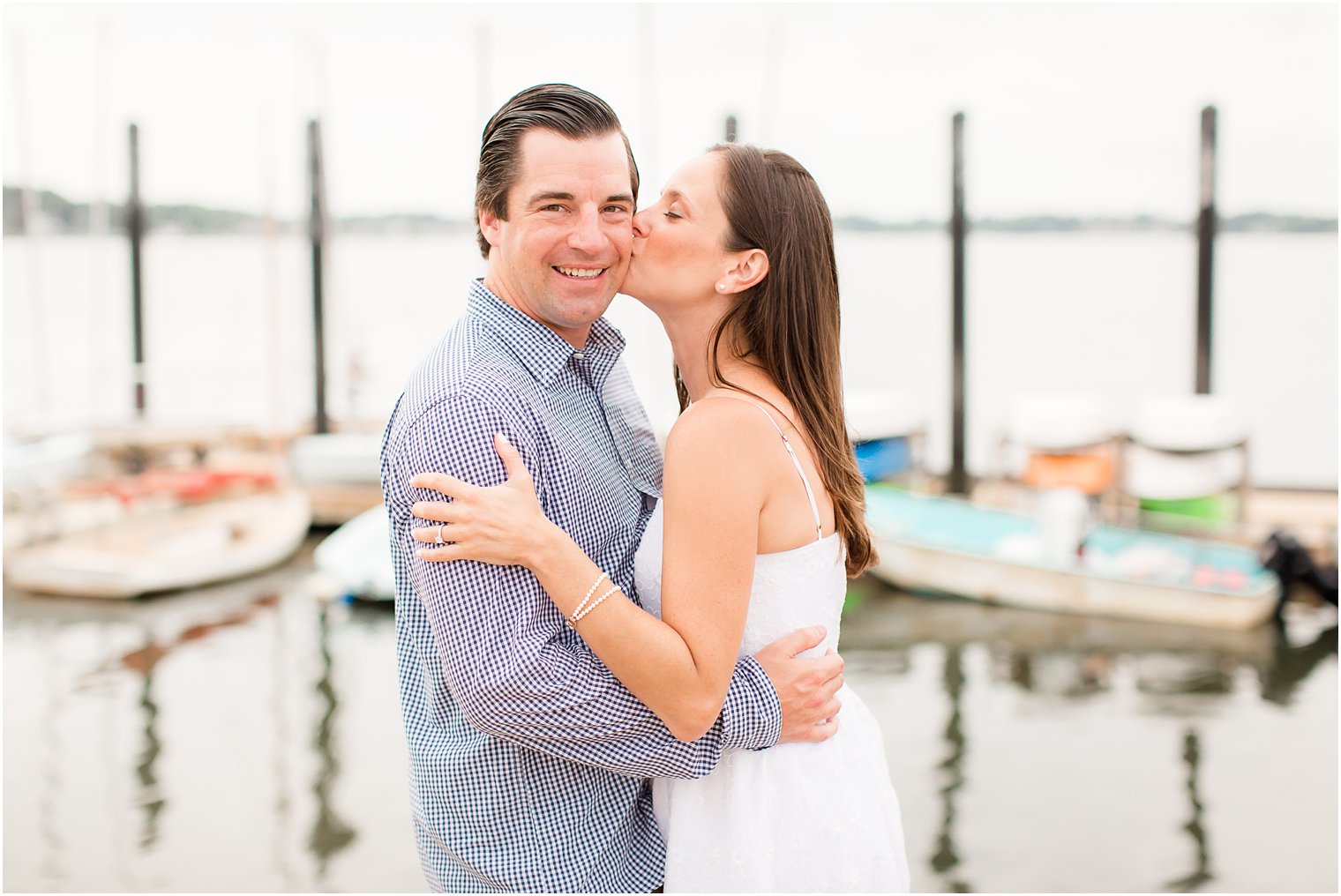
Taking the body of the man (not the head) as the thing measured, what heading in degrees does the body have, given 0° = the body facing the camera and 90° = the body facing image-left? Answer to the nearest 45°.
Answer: approximately 315°

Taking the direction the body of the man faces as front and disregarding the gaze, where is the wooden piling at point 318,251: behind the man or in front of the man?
behind

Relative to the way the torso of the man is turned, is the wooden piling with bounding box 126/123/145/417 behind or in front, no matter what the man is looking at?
behind

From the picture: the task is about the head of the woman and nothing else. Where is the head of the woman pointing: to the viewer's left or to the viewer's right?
to the viewer's left

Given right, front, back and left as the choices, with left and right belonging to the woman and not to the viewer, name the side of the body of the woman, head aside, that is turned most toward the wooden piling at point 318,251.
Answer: right

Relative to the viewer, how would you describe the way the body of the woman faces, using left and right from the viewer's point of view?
facing to the left of the viewer

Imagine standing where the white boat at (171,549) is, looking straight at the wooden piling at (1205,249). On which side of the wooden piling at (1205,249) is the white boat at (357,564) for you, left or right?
right

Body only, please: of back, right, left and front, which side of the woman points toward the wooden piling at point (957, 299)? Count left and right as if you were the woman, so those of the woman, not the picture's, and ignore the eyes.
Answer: right
